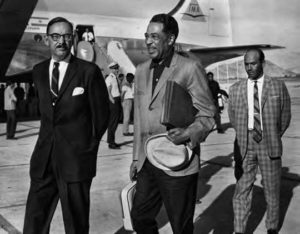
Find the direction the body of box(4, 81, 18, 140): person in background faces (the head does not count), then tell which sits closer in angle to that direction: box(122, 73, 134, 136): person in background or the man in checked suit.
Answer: the person in background

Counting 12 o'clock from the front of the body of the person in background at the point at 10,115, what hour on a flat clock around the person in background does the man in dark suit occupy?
The man in dark suit is roughly at 3 o'clock from the person in background.

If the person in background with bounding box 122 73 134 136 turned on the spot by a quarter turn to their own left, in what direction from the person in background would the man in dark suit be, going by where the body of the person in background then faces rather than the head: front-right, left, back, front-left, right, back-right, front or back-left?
left

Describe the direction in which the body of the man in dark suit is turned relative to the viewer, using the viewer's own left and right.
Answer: facing the viewer and to the left of the viewer

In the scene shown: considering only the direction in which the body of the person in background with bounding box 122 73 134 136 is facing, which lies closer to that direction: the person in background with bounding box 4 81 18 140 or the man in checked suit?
the man in checked suit

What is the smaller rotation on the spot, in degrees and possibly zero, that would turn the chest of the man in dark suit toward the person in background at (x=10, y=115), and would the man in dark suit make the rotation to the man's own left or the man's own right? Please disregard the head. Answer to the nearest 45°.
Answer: approximately 135° to the man's own right

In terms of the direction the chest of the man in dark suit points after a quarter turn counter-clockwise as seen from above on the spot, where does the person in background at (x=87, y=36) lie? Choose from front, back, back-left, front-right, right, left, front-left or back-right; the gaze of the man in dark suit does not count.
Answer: back-left

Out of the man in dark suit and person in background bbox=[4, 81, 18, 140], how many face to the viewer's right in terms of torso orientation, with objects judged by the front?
1

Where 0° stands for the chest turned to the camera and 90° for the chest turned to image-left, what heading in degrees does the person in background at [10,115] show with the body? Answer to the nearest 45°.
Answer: approximately 270°
